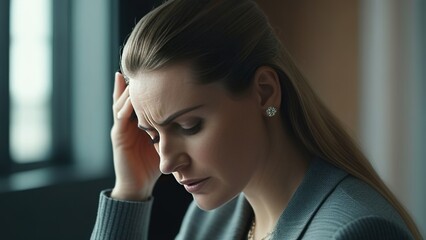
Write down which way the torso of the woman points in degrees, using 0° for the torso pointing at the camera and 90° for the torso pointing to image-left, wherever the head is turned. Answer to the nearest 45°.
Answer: approximately 45°

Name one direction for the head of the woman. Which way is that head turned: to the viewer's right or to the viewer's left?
to the viewer's left

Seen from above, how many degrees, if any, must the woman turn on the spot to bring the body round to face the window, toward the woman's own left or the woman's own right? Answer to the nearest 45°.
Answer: approximately 90° to the woman's own right
